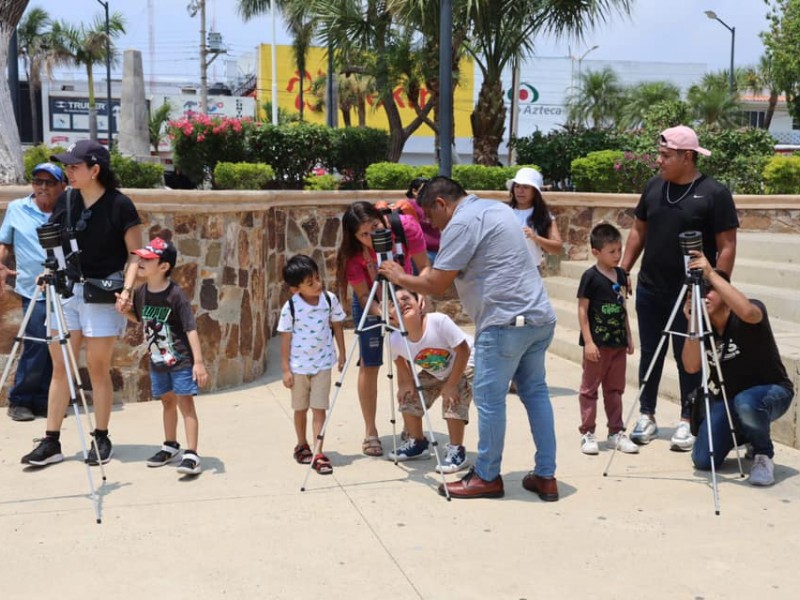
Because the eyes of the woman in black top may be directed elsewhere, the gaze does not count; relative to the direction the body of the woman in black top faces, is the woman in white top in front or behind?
behind

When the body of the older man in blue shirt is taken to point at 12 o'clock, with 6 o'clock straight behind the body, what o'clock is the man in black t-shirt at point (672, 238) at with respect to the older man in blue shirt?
The man in black t-shirt is roughly at 10 o'clock from the older man in blue shirt.

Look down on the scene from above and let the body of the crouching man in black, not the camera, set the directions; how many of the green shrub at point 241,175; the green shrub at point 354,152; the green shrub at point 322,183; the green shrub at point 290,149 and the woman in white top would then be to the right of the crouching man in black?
5

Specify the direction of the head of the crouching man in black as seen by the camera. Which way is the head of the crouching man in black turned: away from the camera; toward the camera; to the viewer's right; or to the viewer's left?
to the viewer's left

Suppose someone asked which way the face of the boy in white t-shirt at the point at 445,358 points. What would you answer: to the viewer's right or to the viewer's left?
to the viewer's left

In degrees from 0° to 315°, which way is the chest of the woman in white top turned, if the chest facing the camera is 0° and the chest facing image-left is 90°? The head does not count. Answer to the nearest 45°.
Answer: approximately 45°

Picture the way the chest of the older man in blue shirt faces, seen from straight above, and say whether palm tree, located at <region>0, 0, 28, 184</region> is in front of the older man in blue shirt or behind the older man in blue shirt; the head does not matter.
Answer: behind

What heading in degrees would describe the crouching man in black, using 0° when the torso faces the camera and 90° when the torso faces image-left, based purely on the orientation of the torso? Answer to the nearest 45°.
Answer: approximately 45°

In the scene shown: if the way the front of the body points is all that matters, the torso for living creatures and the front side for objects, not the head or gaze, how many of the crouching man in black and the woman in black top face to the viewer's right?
0
